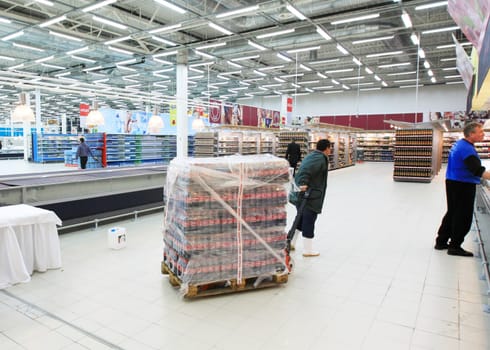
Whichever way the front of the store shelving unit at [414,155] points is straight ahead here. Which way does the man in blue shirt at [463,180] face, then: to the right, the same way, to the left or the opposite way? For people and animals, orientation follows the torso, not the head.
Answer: to the left

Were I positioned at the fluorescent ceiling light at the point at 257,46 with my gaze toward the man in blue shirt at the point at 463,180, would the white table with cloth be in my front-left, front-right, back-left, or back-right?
front-right

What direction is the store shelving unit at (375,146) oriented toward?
toward the camera

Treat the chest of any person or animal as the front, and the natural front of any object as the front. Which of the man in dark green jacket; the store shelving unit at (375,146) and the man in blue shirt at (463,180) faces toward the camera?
the store shelving unit

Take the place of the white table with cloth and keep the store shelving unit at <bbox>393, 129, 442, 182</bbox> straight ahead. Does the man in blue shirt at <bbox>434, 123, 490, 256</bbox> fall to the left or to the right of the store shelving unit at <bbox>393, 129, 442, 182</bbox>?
right

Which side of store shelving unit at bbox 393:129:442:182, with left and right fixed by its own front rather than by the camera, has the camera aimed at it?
front

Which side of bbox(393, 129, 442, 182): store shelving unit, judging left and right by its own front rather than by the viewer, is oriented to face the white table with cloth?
front
